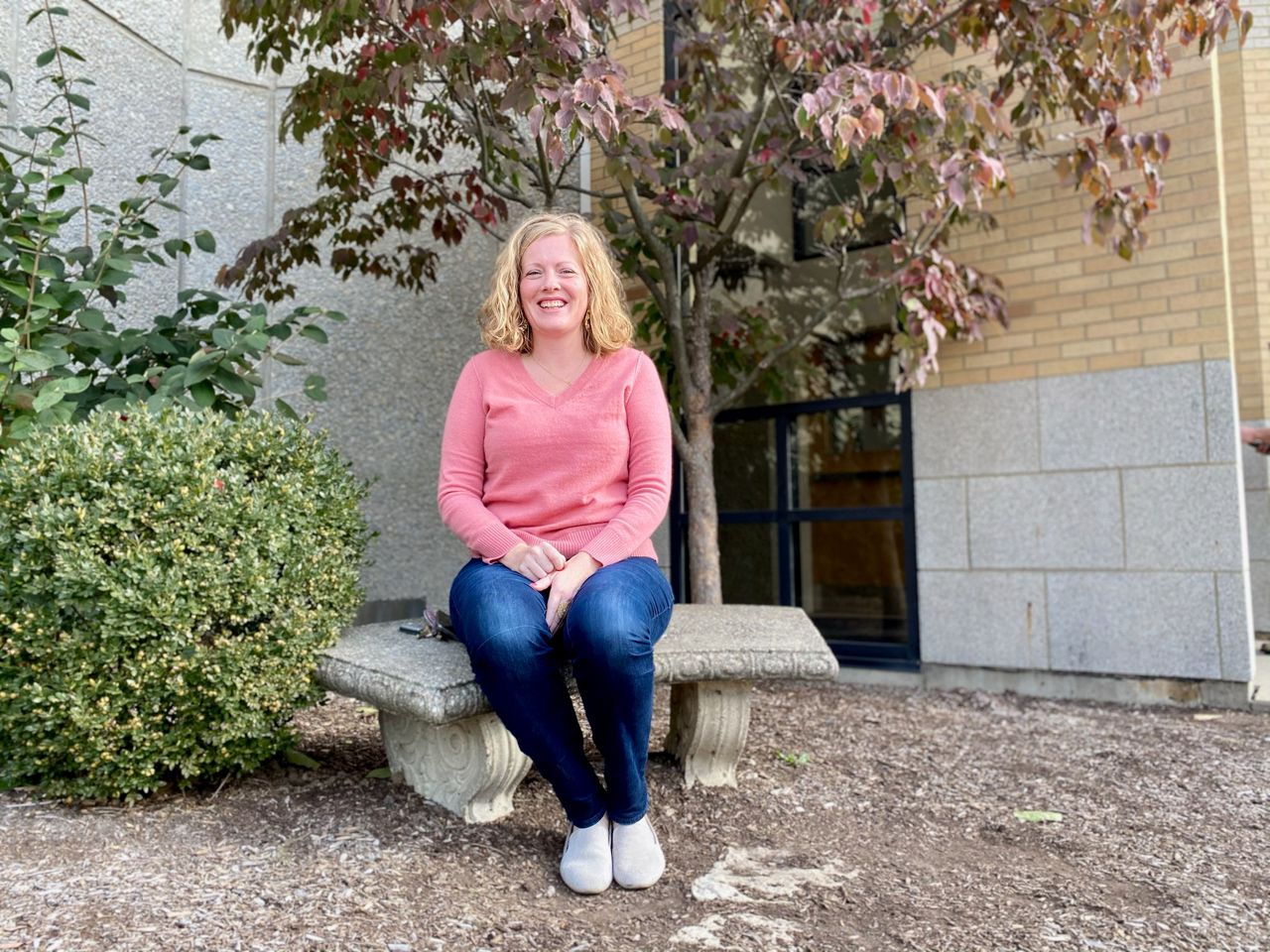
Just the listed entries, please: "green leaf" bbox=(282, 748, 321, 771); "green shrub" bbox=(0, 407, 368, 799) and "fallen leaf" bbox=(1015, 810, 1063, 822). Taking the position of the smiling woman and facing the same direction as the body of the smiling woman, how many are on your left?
1

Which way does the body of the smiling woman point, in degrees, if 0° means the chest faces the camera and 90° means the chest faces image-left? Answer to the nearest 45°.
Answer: approximately 0°

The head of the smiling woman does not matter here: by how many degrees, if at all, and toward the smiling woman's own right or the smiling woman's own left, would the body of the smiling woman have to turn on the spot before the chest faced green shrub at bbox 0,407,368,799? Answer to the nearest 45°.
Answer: approximately 90° to the smiling woman's own right

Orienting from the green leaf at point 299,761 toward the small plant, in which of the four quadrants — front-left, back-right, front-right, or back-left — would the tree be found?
front-left

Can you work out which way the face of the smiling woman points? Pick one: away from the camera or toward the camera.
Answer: toward the camera

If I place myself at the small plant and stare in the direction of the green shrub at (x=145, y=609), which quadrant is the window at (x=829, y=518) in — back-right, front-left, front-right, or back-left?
back-right

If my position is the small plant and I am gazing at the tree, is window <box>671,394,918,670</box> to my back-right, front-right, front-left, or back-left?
front-right

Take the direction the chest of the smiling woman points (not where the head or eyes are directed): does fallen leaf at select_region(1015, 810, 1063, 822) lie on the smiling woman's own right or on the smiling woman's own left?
on the smiling woman's own left

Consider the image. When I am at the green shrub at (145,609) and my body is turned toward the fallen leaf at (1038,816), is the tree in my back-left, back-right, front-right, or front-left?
front-left

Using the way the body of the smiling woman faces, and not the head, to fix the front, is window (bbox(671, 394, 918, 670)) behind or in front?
behind

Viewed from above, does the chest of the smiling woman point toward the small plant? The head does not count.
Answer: no
